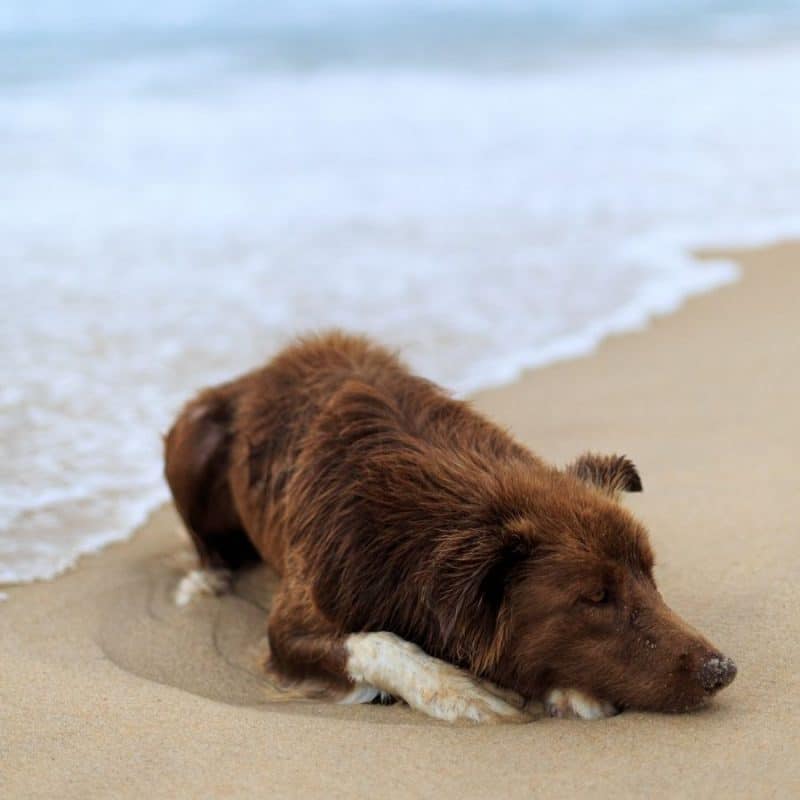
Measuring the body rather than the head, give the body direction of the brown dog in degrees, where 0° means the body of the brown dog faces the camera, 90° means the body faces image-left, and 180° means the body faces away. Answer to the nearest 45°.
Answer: approximately 315°
